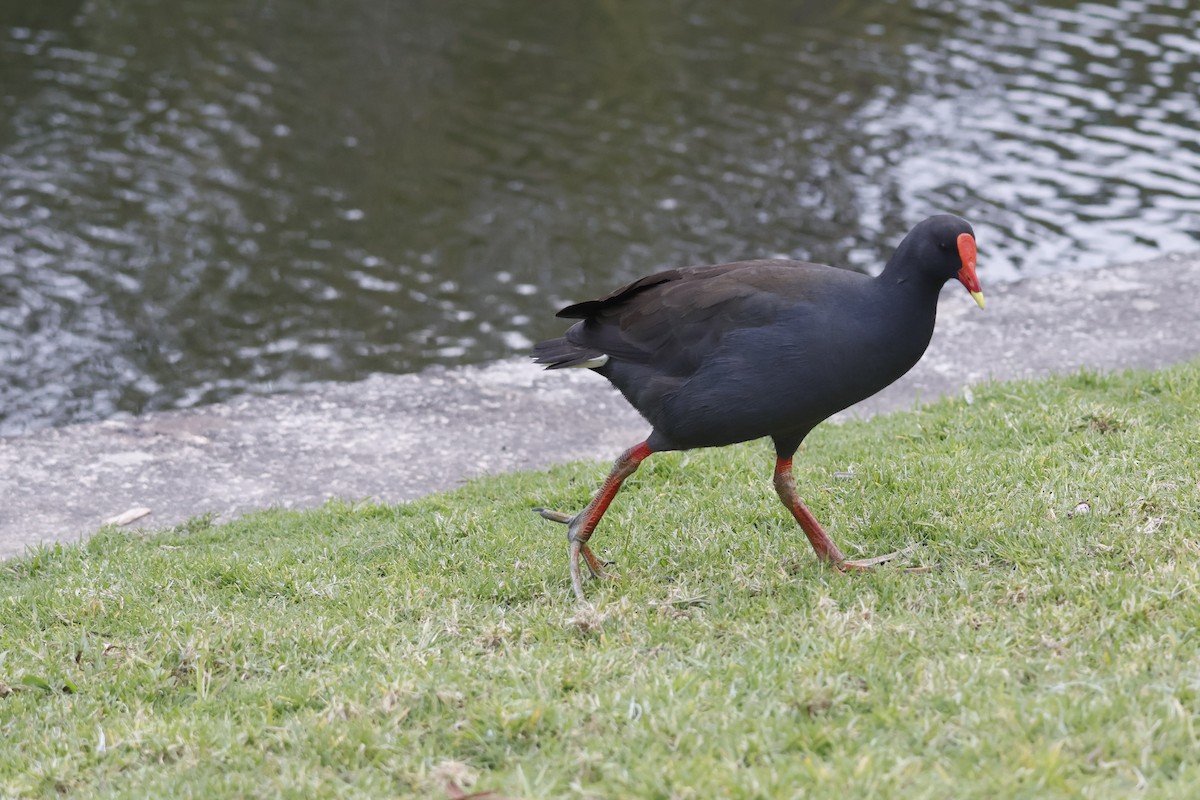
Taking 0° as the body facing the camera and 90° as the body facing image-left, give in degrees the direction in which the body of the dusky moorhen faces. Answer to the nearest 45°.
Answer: approximately 270°
